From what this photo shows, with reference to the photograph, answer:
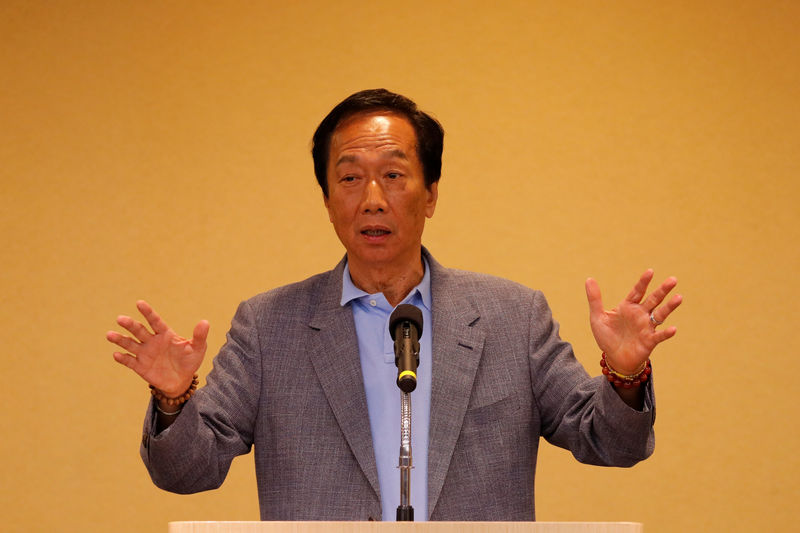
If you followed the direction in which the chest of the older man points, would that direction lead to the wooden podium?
yes

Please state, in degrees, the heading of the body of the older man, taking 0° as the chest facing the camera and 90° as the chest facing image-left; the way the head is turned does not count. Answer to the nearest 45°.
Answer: approximately 0°

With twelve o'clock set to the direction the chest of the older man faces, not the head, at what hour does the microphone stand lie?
The microphone stand is roughly at 12 o'clock from the older man.

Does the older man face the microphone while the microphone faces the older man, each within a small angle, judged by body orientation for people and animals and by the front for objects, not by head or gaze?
yes

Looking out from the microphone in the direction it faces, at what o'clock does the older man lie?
The older man is roughly at 12 o'clock from the microphone.

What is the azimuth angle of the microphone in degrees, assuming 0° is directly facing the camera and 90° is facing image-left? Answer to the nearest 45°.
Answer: approximately 180°

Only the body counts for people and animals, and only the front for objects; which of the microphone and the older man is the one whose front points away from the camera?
the microphone

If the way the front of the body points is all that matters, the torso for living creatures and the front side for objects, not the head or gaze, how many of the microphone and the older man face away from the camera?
1

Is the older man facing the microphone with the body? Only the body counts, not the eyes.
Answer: yes

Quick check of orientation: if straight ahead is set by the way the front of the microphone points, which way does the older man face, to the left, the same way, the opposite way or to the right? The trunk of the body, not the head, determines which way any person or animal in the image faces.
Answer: the opposite way
